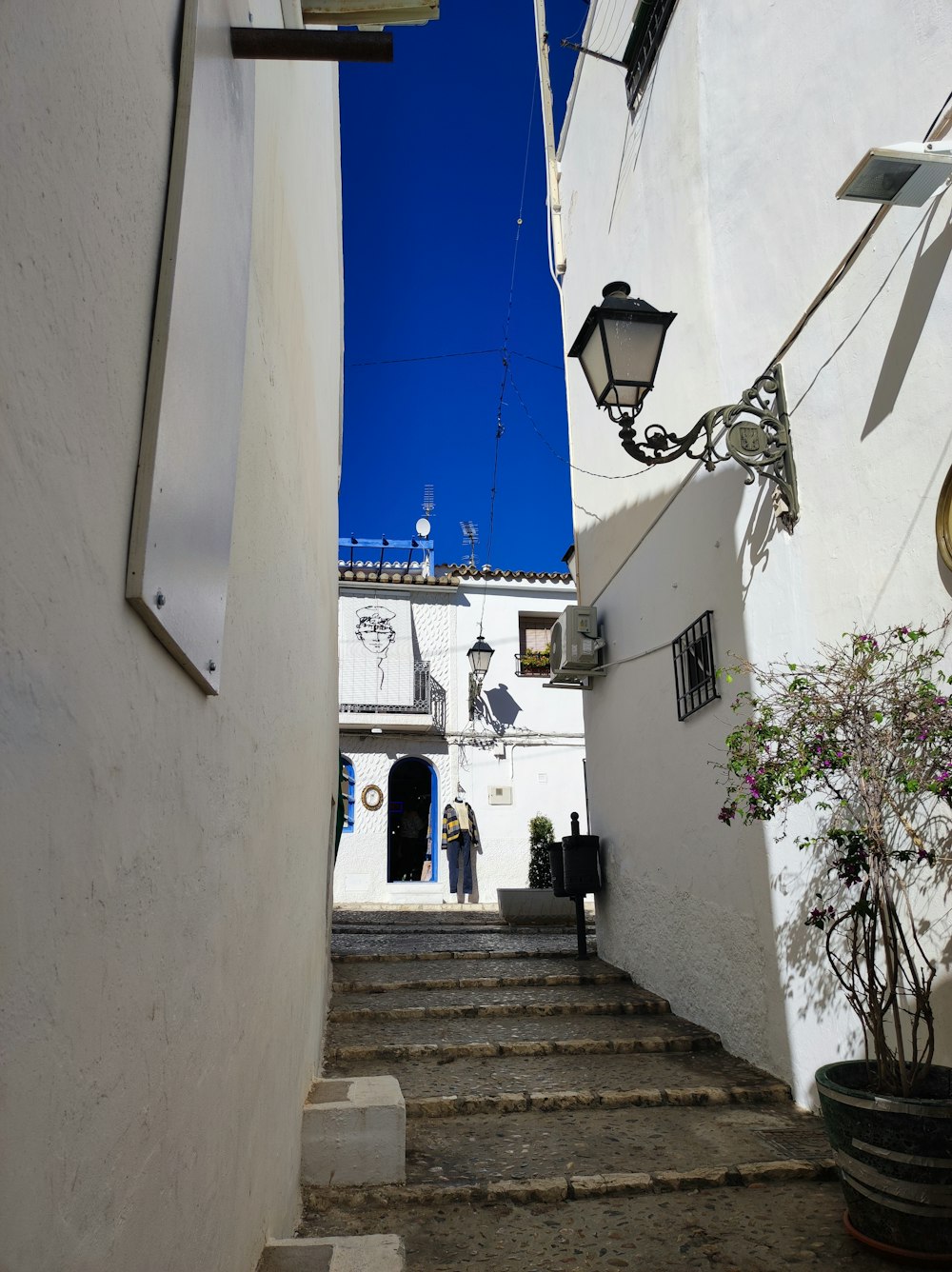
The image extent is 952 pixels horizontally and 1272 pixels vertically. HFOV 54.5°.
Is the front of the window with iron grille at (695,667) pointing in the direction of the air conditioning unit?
no

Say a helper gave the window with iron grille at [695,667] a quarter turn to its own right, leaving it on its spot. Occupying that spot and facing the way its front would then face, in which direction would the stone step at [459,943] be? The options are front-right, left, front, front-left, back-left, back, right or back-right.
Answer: front

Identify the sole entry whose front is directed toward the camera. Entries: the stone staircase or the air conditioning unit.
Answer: the stone staircase

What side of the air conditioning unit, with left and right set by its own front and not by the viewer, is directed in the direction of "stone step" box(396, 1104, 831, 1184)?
left

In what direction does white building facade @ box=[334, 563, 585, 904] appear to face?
toward the camera

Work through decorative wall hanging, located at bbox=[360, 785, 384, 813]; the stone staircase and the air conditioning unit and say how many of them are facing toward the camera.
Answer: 2

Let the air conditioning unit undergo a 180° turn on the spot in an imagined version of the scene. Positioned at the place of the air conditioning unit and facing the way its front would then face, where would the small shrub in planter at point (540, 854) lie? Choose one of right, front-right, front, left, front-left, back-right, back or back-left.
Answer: left

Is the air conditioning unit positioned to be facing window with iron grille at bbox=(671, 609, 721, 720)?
no

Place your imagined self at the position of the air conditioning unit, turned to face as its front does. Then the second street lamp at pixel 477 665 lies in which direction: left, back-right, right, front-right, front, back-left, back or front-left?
right

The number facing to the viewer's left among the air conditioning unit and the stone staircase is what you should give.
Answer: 1

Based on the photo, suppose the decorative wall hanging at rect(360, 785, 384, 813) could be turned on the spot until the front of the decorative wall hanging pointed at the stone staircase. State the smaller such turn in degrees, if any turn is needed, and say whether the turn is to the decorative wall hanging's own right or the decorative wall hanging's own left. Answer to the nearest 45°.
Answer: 0° — it already faces it

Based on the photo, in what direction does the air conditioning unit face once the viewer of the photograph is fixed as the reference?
facing to the left of the viewer

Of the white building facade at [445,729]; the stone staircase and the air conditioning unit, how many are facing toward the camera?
2

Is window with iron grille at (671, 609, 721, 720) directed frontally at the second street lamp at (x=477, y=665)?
no

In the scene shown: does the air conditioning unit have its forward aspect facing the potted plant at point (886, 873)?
no

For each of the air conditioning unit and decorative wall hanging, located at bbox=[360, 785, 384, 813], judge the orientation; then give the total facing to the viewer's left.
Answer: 1

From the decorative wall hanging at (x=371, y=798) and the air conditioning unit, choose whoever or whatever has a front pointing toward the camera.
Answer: the decorative wall hanging
